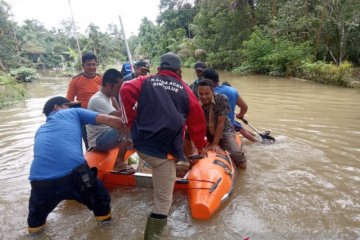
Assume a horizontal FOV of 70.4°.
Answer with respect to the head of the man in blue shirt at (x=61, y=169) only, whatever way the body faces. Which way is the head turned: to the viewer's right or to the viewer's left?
to the viewer's right

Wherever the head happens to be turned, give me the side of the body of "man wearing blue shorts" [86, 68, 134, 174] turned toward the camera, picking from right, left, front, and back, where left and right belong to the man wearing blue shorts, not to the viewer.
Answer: right

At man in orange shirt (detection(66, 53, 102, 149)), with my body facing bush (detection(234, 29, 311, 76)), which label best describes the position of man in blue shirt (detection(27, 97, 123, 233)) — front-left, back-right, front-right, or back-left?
back-right

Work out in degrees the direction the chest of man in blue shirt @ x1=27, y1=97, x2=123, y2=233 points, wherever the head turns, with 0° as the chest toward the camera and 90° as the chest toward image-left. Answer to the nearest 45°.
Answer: approximately 225°

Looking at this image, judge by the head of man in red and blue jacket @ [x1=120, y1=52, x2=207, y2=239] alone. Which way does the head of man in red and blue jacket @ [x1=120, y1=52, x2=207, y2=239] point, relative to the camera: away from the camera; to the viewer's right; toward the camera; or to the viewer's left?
away from the camera

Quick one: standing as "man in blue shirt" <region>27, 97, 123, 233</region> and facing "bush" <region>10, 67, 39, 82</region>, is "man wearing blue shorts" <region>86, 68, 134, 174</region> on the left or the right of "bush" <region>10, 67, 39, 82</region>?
right

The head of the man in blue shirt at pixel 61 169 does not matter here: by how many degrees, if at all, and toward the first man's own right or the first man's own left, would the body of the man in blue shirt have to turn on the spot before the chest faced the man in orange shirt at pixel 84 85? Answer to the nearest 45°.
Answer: approximately 45° to the first man's own left

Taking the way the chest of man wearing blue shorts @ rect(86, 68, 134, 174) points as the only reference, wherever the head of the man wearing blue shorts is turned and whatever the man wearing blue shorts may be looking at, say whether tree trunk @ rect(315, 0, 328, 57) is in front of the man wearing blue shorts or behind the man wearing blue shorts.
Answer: in front

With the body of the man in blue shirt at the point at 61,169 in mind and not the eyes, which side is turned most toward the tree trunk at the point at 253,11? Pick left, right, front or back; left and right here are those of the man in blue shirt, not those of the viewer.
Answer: front

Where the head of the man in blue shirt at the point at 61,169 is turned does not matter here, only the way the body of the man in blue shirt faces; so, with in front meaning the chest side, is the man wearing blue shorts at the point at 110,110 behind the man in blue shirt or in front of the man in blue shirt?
in front
